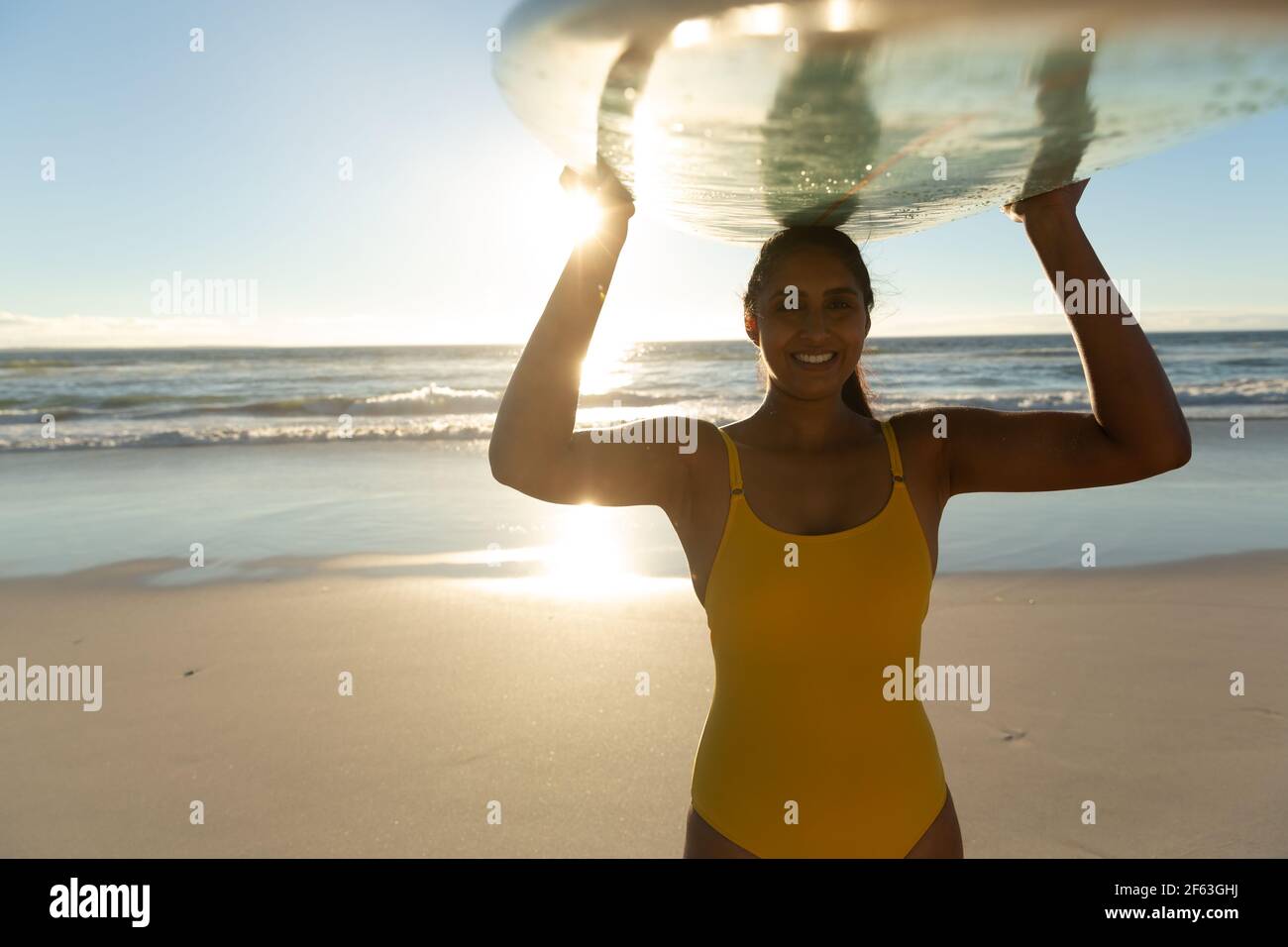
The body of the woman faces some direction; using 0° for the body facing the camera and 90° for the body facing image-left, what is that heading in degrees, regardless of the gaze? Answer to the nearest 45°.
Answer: approximately 0°
